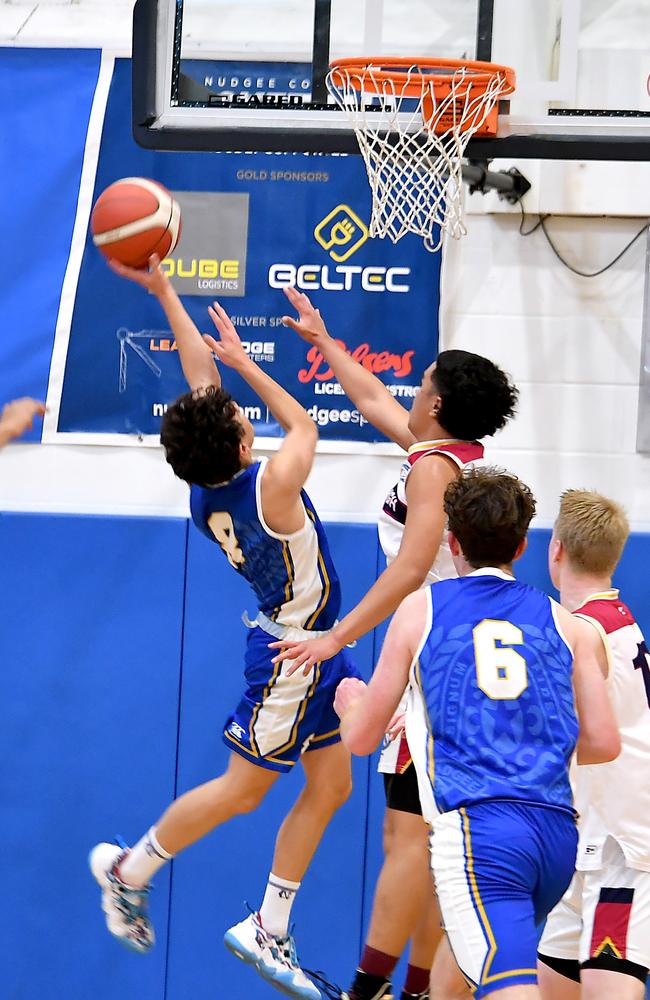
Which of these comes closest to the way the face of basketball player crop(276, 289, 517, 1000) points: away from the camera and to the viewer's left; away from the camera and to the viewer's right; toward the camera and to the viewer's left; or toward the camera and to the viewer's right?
away from the camera and to the viewer's left

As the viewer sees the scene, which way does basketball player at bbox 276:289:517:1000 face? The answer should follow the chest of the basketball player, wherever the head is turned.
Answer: to the viewer's left

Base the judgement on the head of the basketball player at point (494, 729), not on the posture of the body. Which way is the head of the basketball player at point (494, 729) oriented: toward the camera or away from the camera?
away from the camera

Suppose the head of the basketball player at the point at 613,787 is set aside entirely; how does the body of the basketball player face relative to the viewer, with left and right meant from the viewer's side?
facing away from the viewer and to the left of the viewer

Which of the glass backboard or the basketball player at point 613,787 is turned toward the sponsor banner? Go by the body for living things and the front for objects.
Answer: the basketball player

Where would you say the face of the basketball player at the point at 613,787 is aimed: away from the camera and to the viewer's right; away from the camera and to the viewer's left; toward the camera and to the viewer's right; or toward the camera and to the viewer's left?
away from the camera and to the viewer's left
